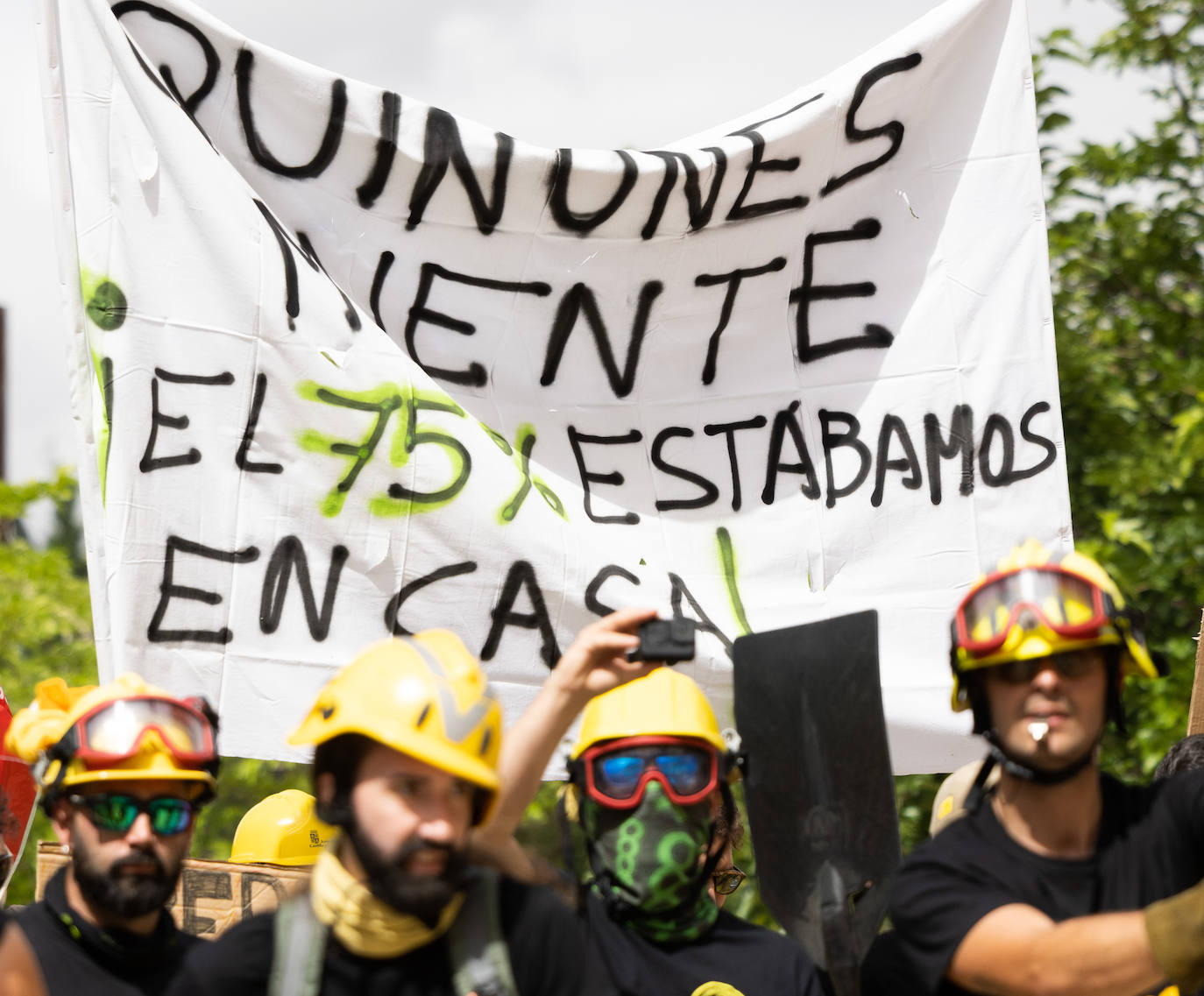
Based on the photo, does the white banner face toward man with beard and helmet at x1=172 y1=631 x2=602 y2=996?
yes

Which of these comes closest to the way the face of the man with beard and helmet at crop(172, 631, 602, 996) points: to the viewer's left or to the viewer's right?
to the viewer's right

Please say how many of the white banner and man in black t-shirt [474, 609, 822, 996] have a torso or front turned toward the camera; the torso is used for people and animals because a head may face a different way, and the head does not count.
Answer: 2

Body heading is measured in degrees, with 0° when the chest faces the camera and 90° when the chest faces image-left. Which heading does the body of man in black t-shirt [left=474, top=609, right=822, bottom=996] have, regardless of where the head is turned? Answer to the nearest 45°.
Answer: approximately 0°

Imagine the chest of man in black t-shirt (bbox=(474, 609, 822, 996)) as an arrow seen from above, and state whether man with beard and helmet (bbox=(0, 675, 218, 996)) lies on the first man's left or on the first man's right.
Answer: on the first man's right
